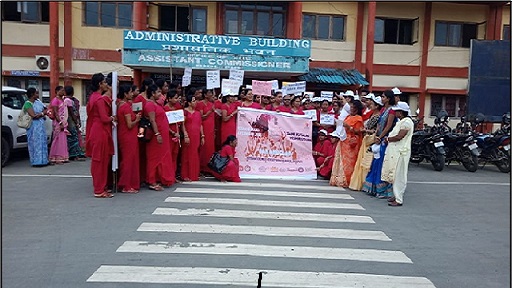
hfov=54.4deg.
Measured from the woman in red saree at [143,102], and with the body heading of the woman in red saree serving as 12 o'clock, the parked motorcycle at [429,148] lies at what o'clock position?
The parked motorcycle is roughly at 10 o'clock from the woman in red saree.

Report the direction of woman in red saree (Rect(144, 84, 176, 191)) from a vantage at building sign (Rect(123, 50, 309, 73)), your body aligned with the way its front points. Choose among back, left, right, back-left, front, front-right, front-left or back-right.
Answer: front

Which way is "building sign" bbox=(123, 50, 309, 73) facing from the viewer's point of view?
toward the camera

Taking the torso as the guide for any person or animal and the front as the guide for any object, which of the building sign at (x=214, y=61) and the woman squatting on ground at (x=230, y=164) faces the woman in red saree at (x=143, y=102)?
the building sign

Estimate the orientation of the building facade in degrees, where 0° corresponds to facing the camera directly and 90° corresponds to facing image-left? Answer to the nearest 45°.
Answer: approximately 0°

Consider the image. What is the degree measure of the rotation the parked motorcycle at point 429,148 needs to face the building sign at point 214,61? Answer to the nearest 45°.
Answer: approximately 45° to its left

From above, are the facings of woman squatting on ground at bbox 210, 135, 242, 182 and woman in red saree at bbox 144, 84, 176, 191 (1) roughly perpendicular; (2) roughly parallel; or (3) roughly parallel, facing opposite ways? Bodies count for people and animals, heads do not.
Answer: roughly parallel

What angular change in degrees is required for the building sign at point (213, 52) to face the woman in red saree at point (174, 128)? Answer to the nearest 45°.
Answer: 0° — it already faces them

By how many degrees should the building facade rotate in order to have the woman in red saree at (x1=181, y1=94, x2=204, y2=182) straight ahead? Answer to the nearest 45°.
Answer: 0° — it already faces them

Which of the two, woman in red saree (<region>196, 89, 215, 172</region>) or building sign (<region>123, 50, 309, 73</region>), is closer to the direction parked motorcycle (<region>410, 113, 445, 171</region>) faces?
the building sign

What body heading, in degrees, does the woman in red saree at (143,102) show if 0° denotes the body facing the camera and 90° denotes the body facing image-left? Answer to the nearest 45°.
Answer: approximately 315°
